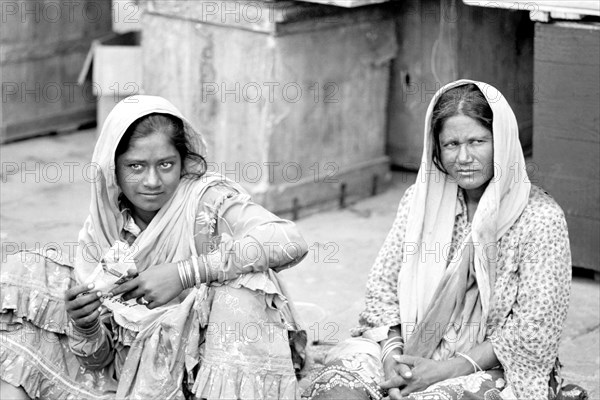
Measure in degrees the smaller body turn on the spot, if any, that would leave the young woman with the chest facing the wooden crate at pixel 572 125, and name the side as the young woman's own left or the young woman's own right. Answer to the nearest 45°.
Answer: approximately 135° to the young woman's own left

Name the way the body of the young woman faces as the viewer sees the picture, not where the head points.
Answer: toward the camera

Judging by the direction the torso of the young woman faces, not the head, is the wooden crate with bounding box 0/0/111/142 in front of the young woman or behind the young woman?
behind

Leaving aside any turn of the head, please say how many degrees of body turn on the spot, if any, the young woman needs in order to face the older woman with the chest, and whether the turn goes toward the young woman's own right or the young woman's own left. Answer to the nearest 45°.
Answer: approximately 90° to the young woman's own left

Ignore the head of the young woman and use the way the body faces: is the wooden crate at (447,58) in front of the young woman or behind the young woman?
behind
